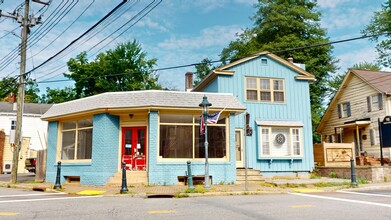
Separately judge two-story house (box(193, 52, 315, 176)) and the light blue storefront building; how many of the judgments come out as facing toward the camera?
2

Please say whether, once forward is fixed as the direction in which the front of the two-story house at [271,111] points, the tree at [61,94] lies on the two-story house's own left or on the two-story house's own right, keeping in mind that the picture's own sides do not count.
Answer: on the two-story house's own right

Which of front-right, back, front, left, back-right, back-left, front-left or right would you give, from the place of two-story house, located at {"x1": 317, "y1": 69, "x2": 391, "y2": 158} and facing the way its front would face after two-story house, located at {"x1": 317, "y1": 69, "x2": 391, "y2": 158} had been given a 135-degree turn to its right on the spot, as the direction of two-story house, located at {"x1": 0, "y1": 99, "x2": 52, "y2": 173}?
left

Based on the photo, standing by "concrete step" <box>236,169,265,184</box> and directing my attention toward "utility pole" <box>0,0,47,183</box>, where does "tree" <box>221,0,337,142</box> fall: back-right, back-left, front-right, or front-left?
back-right

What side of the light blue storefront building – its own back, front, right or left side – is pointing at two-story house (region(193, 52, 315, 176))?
left

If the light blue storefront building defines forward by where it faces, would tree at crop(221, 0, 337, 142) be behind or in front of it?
behind

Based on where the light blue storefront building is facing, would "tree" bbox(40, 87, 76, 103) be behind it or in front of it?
behind

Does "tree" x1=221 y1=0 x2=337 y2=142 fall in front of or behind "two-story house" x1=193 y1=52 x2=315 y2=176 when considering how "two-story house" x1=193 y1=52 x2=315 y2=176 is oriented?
behind

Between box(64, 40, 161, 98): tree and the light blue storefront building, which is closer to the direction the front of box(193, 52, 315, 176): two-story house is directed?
the light blue storefront building

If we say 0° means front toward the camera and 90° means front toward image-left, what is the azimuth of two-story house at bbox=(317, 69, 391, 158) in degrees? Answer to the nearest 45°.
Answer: approximately 45°
